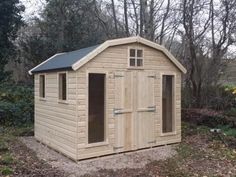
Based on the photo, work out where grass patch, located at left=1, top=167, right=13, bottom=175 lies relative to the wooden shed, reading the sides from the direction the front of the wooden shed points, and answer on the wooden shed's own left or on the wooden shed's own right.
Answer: on the wooden shed's own right

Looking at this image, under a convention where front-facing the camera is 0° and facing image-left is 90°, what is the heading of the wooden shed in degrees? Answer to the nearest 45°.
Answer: approximately 315°

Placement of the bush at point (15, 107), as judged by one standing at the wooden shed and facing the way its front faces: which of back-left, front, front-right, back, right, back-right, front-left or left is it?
back

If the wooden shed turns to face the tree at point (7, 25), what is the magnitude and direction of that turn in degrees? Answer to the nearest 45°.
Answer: approximately 180°
